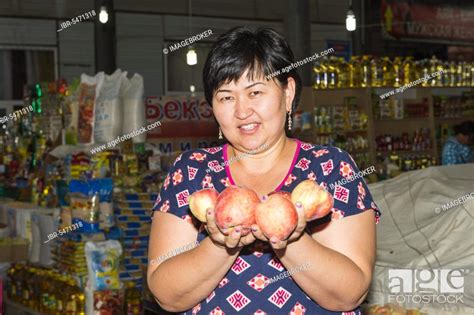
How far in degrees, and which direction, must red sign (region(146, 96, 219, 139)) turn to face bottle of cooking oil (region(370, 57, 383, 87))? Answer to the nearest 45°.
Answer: approximately 90° to its left

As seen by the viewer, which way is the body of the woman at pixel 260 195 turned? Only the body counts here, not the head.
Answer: toward the camera

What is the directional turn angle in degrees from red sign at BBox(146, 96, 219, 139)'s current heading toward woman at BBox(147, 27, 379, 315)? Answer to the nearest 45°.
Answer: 0° — it already faces them

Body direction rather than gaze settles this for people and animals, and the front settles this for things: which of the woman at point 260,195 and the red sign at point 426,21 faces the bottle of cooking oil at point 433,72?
the red sign

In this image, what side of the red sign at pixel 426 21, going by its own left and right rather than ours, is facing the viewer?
front

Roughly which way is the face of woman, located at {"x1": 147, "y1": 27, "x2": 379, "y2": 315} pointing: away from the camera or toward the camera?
toward the camera

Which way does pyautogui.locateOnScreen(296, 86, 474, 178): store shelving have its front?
toward the camera

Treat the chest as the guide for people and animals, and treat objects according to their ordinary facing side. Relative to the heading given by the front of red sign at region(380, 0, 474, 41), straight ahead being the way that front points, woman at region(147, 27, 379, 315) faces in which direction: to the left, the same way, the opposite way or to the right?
the same way

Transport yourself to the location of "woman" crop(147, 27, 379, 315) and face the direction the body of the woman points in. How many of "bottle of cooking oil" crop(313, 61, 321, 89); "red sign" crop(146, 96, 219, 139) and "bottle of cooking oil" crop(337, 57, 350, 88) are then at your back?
3

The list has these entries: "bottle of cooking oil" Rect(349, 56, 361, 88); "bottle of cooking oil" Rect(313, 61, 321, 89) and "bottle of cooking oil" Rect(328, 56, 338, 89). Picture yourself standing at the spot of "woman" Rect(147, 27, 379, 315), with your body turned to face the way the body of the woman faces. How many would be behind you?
3

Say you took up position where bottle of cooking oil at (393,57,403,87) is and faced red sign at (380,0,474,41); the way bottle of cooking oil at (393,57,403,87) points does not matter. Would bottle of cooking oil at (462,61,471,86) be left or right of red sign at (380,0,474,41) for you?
right

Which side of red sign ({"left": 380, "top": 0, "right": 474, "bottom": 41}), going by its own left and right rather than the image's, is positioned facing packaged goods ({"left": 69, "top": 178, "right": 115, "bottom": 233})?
front

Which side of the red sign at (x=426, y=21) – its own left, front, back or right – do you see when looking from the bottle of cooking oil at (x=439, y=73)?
front

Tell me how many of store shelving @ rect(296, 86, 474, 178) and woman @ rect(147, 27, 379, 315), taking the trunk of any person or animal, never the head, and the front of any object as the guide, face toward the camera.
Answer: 2

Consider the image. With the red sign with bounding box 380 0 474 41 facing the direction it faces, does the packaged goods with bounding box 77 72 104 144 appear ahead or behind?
ahead

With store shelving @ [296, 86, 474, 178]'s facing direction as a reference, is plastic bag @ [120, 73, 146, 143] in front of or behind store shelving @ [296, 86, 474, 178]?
in front

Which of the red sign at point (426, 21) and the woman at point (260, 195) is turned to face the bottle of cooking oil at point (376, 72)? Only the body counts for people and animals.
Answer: the red sign

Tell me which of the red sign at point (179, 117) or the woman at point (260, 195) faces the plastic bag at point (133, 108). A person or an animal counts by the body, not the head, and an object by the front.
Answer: the red sign
